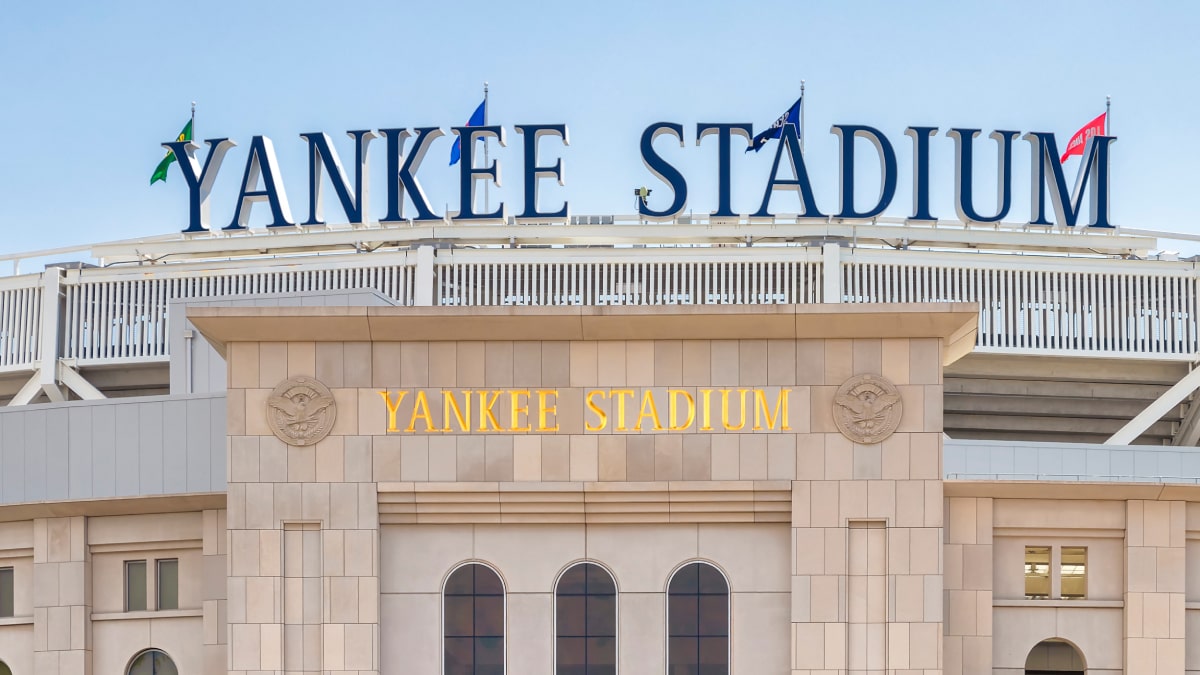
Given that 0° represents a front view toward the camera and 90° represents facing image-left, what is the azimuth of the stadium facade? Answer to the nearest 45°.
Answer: approximately 0°
